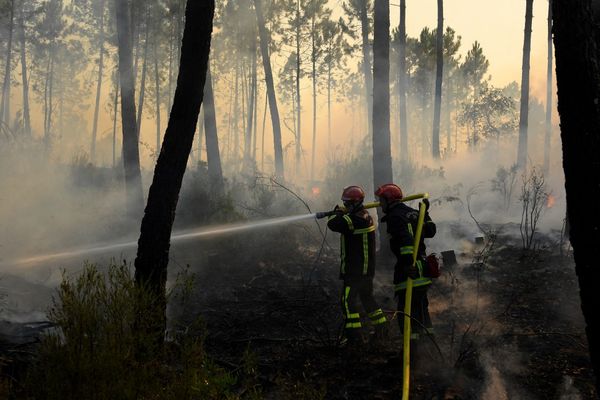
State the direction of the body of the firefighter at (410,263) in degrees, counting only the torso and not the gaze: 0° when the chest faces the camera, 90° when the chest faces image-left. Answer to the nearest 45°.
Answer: approximately 90°

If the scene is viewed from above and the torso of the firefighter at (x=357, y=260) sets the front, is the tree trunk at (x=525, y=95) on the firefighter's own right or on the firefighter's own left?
on the firefighter's own right

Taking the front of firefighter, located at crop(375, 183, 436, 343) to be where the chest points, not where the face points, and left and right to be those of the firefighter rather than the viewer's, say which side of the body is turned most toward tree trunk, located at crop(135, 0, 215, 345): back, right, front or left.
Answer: front

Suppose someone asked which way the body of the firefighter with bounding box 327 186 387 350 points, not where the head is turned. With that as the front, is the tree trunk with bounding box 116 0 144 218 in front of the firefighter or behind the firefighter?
in front

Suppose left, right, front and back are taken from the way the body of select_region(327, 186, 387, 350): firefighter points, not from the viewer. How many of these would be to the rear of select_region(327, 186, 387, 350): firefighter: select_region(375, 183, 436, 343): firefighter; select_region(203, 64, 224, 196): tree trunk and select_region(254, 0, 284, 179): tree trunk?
1

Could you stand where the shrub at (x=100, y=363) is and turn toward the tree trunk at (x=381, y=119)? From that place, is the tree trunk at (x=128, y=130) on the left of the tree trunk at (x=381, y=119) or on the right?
left

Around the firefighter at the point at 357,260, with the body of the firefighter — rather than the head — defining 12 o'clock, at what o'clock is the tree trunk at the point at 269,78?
The tree trunk is roughly at 1 o'clock from the firefighter.

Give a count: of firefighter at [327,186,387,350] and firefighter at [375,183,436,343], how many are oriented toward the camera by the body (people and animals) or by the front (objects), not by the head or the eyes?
0

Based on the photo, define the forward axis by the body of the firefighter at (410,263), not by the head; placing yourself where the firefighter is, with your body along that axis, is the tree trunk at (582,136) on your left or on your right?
on your left

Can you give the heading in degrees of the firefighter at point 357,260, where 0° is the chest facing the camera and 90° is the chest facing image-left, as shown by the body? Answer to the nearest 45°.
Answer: approximately 135°

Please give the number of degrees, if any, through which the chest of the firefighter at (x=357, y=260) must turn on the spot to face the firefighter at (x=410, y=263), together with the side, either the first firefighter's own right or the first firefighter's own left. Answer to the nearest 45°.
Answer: approximately 180°

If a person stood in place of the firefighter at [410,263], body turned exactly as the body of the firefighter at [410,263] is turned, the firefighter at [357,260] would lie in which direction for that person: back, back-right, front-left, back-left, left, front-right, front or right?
front-right
